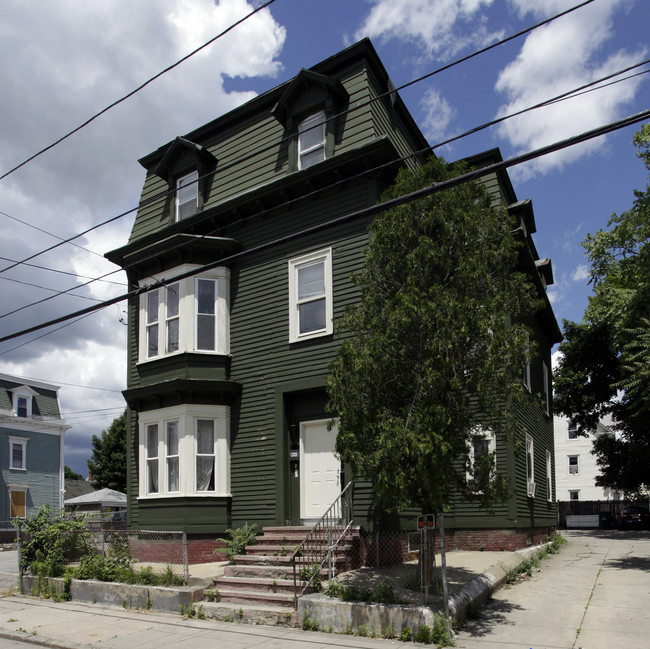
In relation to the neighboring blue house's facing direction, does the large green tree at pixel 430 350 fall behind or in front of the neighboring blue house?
in front

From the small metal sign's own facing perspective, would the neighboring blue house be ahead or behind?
behind

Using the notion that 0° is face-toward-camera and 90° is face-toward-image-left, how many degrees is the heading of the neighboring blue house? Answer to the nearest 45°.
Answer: approximately 315°

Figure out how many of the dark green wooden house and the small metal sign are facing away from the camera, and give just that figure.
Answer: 0

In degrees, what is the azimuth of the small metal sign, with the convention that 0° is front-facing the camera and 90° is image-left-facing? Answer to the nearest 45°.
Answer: approximately 0°

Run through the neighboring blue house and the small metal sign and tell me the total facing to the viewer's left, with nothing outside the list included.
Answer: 0

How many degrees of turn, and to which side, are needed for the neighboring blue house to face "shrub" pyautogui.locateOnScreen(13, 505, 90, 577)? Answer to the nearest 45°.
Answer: approximately 45° to its right

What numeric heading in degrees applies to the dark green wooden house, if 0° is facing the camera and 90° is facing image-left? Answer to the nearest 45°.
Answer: approximately 45°
